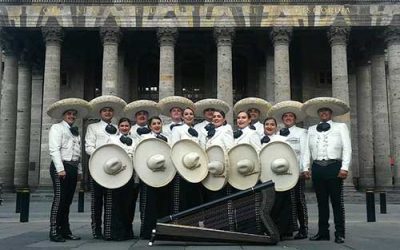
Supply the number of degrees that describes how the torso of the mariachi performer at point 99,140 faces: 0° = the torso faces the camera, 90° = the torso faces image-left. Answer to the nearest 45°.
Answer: approximately 315°

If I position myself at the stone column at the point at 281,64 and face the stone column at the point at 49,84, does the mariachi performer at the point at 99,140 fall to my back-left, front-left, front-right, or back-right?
front-left

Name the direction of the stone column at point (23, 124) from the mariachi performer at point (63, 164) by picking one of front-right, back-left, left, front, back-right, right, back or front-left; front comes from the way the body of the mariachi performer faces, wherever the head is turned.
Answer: back-left

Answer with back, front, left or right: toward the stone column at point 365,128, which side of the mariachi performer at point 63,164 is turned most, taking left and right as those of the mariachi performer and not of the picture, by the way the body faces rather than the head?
left

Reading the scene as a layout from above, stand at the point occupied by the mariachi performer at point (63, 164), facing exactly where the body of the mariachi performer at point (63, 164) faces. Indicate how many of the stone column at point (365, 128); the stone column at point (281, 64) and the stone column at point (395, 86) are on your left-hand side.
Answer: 3

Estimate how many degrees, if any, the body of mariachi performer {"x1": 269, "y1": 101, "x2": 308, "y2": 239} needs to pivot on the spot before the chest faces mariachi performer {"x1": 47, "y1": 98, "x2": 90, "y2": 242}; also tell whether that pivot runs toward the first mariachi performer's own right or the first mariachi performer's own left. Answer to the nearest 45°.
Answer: approximately 45° to the first mariachi performer's own right

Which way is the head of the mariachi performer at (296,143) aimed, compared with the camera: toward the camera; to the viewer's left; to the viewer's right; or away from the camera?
toward the camera

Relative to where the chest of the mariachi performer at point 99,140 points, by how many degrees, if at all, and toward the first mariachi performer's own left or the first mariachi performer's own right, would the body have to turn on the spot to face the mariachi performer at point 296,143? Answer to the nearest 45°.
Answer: approximately 45° to the first mariachi performer's own left

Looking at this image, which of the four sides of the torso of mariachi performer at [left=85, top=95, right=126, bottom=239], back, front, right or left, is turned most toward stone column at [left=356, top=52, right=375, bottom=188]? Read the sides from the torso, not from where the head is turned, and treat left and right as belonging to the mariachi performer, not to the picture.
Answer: left

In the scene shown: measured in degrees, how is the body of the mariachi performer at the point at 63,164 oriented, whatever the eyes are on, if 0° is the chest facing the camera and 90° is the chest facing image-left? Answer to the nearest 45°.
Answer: approximately 315°

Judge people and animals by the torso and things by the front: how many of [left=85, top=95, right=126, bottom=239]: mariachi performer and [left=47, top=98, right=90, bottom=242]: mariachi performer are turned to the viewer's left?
0

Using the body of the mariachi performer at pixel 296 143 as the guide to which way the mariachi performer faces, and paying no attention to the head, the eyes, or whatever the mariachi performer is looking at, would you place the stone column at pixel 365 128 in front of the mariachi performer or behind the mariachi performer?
behind

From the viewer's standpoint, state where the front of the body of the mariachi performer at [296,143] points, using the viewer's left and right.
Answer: facing the viewer and to the left of the viewer

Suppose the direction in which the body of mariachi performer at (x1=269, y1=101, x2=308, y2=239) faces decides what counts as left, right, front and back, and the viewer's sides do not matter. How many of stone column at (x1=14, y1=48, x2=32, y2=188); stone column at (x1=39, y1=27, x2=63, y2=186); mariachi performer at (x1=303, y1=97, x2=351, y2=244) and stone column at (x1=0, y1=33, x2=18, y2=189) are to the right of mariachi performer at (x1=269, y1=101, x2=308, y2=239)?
3
